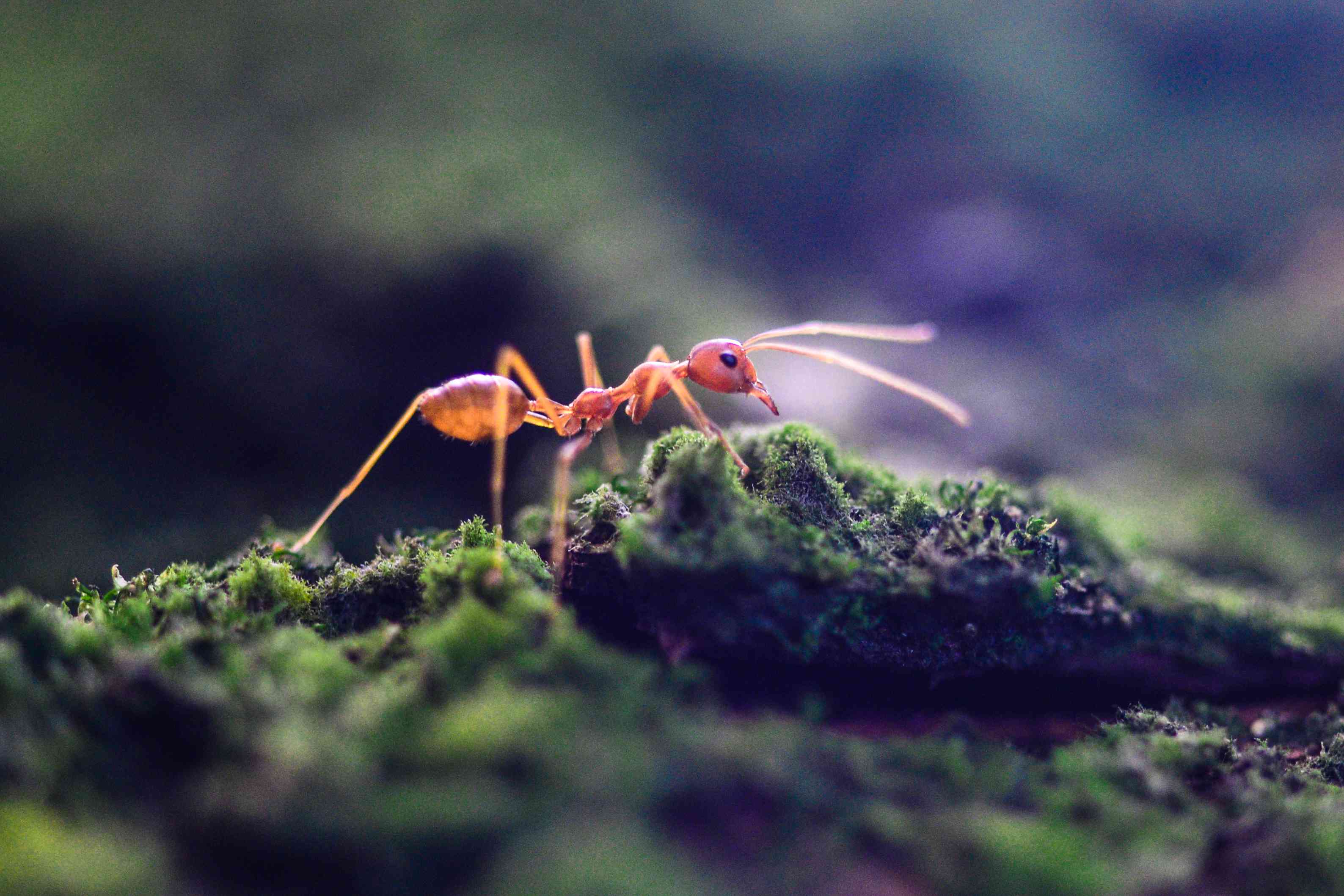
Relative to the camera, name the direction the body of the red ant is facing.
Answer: to the viewer's right
